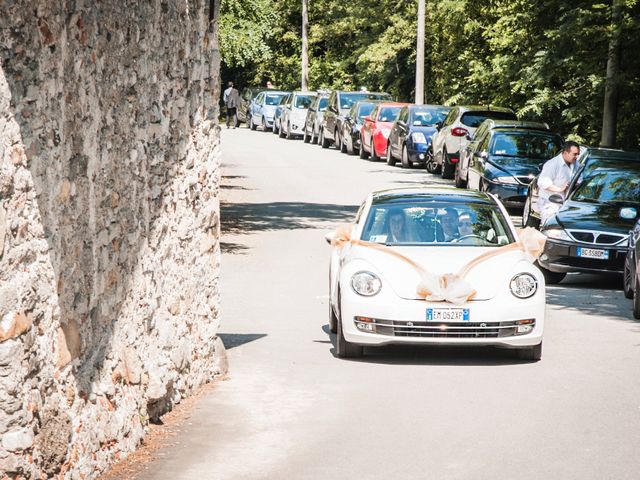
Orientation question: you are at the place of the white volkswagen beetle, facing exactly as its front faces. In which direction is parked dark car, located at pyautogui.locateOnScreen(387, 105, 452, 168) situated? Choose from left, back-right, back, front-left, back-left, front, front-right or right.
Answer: back

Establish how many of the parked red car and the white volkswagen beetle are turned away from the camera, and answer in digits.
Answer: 0

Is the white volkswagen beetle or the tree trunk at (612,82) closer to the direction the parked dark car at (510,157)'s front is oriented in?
the white volkswagen beetle

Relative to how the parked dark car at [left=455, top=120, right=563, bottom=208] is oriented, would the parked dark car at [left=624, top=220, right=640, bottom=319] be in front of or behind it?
in front
